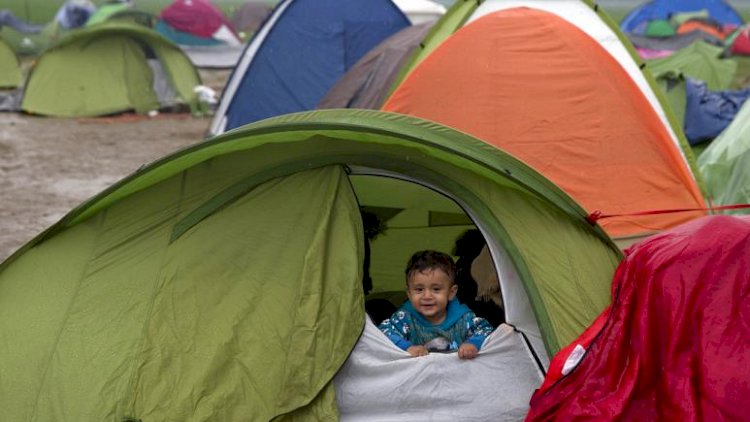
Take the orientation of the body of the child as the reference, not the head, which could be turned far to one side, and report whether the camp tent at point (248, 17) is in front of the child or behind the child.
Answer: behind

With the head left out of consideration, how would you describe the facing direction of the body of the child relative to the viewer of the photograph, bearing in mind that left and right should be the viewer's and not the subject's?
facing the viewer

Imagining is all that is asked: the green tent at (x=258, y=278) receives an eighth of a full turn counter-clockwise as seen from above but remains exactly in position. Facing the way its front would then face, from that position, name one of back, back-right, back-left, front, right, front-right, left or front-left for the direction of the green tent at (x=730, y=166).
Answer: left

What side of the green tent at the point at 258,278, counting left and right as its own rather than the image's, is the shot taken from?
front

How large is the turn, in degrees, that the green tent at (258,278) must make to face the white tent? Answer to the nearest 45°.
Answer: approximately 180°

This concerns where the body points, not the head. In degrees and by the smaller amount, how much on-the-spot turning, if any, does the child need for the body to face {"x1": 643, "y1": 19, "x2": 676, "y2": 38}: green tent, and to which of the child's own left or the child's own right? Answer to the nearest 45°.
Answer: approximately 180°

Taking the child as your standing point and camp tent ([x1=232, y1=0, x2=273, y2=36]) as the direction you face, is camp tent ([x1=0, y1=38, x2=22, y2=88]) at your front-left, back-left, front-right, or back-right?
front-left

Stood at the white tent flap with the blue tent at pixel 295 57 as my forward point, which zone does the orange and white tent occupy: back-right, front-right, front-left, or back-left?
front-right

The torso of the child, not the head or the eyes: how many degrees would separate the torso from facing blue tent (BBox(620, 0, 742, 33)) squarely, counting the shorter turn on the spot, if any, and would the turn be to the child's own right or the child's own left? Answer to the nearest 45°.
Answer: approximately 180°

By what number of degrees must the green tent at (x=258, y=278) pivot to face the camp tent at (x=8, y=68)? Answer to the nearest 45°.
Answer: approximately 135° to its right

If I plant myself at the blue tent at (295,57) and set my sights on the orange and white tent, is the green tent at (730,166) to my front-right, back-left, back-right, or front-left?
front-left
